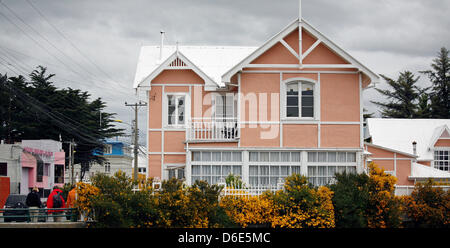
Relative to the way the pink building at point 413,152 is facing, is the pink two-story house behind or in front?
in front

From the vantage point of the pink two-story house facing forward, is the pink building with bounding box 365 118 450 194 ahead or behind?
behind

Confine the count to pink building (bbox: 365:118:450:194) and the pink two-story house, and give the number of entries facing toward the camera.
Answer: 2

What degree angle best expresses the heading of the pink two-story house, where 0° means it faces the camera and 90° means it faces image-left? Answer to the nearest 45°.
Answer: approximately 0°

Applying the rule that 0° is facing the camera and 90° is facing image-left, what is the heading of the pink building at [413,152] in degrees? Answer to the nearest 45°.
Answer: approximately 0°
